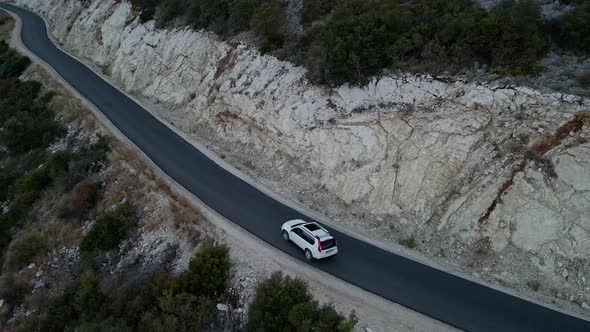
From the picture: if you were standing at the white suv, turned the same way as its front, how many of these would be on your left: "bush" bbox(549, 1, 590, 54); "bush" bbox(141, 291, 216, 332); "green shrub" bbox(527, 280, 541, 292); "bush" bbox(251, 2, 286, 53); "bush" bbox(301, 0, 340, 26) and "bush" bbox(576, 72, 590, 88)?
1

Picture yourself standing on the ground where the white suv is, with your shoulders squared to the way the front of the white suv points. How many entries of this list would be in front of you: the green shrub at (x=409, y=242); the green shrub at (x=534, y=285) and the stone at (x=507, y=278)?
0

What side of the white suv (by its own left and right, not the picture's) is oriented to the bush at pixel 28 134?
front

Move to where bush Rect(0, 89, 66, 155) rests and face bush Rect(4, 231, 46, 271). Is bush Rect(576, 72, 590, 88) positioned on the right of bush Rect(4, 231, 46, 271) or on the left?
left

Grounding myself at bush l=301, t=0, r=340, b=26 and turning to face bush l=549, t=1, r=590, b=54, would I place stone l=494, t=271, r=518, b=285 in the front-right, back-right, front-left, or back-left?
front-right

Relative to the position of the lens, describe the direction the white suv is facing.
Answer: facing away from the viewer and to the left of the viewer

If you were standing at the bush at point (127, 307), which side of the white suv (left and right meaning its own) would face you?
left

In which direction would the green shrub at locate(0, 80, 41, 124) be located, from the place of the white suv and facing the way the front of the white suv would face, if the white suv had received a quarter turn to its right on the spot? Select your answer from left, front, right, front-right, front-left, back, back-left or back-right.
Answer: left

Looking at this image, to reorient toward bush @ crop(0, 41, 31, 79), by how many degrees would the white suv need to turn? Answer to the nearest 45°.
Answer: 0° — it already faces it

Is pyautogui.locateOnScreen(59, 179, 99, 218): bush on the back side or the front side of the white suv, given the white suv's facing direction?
on the front side

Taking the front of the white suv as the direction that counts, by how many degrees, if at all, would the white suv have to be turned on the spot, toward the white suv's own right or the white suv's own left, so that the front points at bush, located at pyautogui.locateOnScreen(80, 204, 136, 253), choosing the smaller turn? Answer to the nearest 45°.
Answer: approximately 45° to the white suv's own left

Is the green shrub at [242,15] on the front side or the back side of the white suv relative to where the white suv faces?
on the front side

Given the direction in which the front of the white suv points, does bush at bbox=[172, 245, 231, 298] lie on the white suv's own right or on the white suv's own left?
on the white suv's own left

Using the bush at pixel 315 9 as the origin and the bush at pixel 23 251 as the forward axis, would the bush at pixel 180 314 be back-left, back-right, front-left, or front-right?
front-left

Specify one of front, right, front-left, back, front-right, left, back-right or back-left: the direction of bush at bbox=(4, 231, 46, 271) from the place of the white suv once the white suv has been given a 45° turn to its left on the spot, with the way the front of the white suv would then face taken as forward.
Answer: front

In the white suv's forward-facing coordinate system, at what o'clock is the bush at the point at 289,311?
The bush is roughly at 8 o'clock from the white suv.

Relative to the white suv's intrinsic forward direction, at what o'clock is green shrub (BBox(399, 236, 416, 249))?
The green shrub is roughly at 4 o'clock from the white suv.

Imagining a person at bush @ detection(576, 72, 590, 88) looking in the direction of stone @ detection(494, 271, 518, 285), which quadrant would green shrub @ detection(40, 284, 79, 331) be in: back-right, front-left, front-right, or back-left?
front-right

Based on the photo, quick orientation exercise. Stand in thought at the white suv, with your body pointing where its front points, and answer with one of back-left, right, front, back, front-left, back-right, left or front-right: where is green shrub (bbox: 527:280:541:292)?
back-right

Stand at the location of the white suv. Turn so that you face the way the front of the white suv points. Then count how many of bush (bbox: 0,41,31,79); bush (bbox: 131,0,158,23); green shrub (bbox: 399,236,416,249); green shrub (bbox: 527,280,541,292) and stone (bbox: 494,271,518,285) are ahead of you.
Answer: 2

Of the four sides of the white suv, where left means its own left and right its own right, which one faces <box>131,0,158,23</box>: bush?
front

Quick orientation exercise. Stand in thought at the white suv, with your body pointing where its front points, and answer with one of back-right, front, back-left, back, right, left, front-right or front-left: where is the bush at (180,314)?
left
